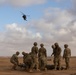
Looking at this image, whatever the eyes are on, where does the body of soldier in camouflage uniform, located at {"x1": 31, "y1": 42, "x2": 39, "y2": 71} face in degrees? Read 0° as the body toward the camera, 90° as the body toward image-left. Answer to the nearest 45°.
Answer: approximately 180°

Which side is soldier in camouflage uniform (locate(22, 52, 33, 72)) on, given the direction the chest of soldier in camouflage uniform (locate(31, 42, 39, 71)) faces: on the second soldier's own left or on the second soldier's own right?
on the second soldier's own left

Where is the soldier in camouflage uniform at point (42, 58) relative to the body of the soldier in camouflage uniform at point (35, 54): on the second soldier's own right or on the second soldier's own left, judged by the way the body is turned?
on the second soldier's own right

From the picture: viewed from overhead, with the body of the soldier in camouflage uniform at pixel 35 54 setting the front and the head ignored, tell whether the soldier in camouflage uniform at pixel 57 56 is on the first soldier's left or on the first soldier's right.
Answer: on the first soldier's right
